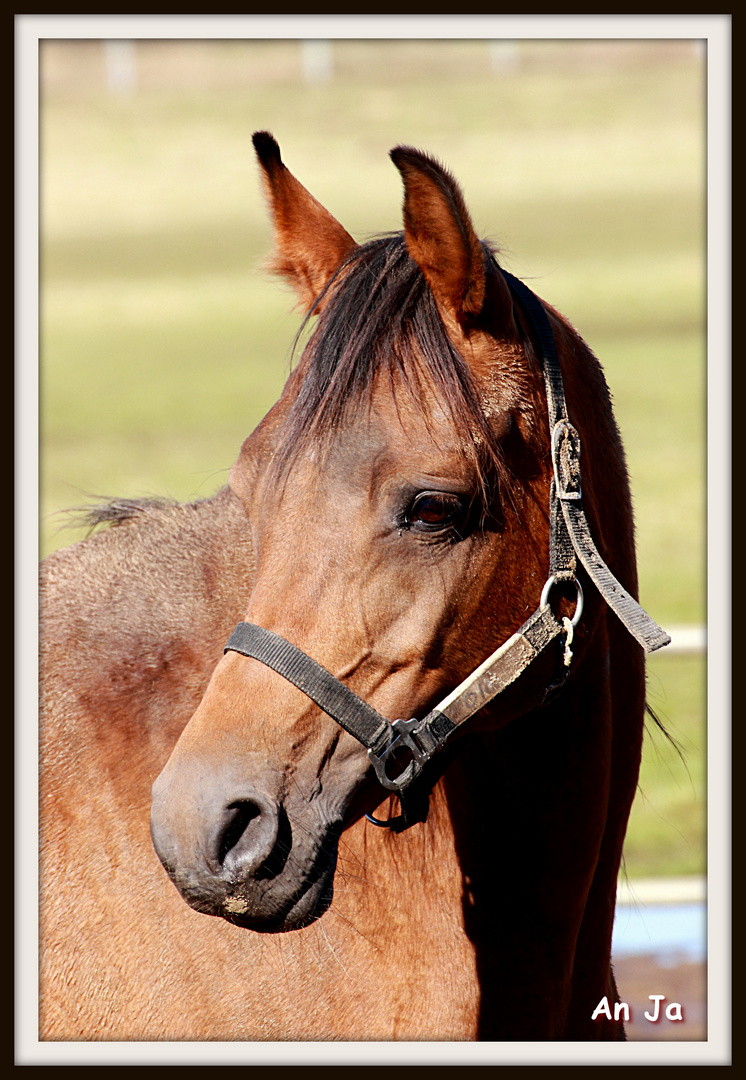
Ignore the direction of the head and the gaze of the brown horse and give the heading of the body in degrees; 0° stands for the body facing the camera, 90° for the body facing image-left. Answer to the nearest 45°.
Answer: approximately 315°
